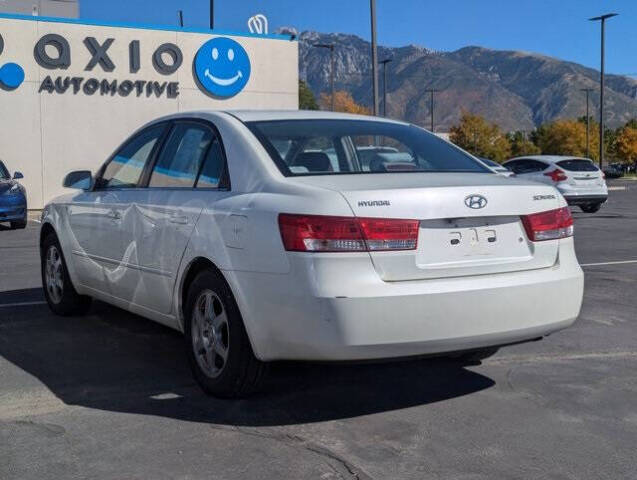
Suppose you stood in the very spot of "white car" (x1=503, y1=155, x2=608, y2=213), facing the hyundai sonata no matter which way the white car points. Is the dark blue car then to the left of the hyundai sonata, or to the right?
right

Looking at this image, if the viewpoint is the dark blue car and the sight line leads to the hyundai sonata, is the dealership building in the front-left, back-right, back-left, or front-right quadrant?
back-left

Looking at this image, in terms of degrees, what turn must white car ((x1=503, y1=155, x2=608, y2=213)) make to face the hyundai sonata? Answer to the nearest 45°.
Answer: approximately 135° to its left

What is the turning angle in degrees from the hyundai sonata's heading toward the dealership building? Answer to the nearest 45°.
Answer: approximately 45° to its right

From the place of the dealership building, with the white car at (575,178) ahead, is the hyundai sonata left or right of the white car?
right

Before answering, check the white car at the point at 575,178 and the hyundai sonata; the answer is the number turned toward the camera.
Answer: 0

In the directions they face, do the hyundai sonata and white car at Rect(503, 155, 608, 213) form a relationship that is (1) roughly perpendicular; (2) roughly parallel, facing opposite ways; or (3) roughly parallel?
roughly parallel

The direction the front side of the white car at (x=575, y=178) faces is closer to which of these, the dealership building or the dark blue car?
the dealership building

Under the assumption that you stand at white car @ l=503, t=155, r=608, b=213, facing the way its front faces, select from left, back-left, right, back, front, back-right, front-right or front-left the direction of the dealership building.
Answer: front-left

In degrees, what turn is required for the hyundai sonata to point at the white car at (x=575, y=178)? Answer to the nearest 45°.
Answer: approximately 45° to its right

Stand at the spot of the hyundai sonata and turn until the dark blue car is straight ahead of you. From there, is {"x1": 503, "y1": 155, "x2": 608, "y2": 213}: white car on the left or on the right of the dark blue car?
right

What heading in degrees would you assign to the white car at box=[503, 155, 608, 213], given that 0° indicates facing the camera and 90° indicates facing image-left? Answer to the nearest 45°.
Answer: approximately 135°

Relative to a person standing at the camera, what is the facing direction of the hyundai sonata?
facing away from the viewer and to the left of the viewer

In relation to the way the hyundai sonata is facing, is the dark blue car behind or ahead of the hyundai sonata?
ahead
